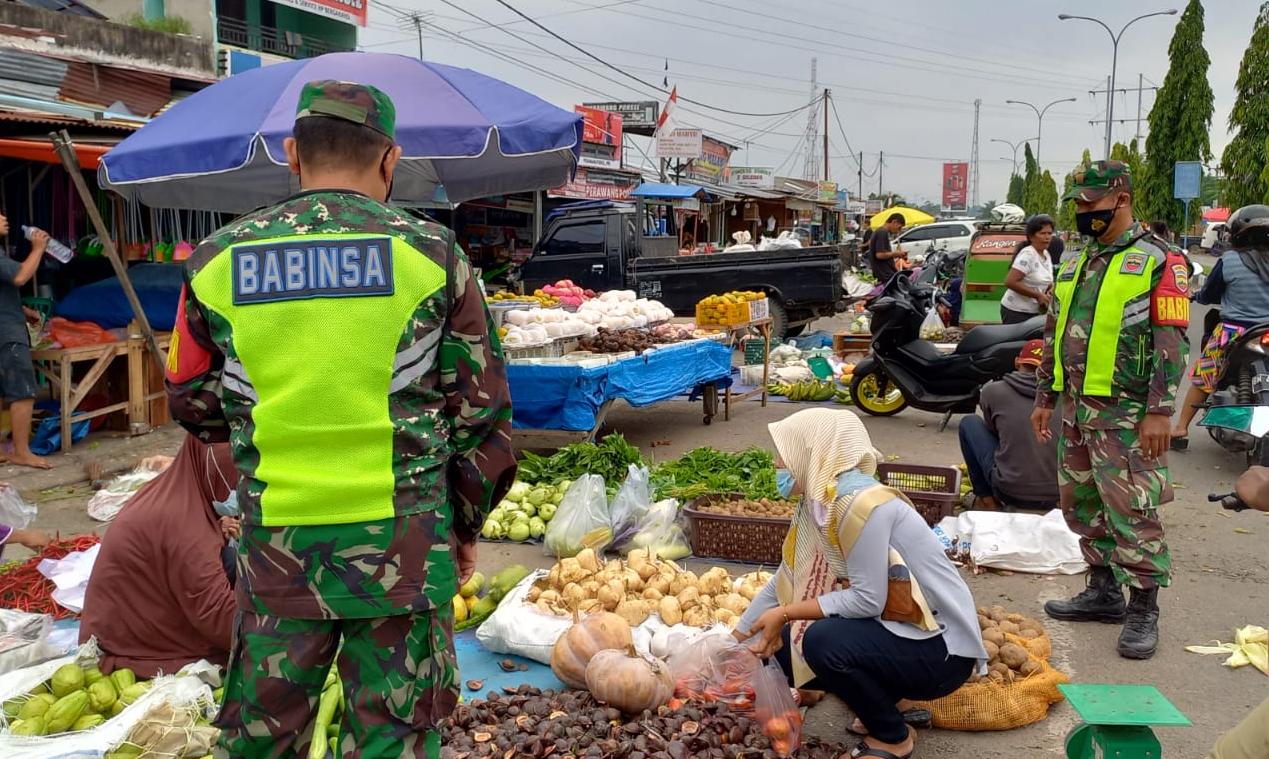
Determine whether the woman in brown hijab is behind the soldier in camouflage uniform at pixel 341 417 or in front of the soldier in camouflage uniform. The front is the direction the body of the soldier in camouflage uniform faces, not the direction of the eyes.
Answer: in front

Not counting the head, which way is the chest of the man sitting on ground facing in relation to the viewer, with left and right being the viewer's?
facing away from the viewer and to the left of the viewer

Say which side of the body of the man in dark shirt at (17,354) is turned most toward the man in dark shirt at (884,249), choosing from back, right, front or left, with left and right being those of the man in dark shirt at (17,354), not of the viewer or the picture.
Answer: front

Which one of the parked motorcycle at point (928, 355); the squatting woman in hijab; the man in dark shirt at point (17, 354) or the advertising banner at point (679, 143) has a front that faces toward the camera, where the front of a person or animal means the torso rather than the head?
the advertising banner

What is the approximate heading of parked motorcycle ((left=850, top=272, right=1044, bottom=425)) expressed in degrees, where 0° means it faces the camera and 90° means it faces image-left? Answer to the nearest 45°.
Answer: approximately 90°

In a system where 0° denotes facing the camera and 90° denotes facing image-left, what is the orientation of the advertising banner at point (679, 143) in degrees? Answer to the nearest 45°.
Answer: approximately 0°

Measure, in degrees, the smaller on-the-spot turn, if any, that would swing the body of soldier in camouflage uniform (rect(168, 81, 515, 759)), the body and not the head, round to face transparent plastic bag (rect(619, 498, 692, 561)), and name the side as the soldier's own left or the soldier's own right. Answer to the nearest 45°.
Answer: approximately 45° to the soldier's own right

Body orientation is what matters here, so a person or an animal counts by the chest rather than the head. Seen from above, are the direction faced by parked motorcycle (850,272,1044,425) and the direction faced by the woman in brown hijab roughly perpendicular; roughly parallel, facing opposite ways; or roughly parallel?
roughly parallel, facing opposite ways

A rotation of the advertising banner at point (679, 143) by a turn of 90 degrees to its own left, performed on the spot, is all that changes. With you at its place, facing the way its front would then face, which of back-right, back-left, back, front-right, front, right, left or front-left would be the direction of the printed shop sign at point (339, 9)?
back-right

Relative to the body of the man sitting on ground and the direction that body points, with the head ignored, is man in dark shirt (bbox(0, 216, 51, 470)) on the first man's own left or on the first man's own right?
on the first man's own left

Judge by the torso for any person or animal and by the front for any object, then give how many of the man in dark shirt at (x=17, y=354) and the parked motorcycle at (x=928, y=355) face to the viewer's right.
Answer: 1

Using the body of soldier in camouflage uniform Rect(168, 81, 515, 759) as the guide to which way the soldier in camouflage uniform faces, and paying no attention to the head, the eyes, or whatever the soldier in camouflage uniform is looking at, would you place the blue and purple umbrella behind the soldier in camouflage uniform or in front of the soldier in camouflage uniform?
in front

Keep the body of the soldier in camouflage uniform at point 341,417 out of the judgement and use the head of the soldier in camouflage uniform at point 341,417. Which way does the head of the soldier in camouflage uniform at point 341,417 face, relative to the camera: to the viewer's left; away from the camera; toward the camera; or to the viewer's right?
away from the camera
